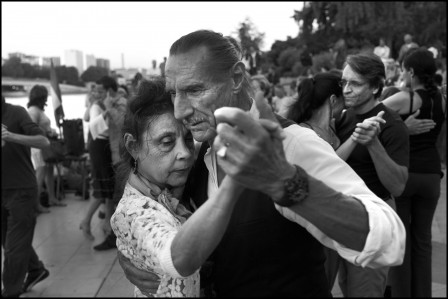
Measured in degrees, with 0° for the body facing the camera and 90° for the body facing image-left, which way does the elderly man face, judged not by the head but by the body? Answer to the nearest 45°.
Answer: approximately 45°

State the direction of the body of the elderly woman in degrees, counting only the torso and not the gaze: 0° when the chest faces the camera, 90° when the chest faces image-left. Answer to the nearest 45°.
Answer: approximately 315°

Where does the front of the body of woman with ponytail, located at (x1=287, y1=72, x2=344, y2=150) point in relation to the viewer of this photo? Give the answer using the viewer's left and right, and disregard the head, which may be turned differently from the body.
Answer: facing away from the viewer and to the right of the viewer

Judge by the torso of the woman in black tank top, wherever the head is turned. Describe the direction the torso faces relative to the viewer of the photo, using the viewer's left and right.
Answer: facing away from the viewer and to the left of the viewer

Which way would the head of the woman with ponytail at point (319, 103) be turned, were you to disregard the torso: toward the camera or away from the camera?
away from the camera

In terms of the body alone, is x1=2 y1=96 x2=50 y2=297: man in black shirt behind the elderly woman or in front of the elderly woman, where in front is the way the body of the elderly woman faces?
behind

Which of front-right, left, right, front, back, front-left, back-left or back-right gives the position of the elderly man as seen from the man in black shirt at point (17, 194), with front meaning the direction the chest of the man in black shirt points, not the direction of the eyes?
front-left

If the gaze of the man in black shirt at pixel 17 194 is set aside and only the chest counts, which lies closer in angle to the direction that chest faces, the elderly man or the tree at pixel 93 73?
the elderly man

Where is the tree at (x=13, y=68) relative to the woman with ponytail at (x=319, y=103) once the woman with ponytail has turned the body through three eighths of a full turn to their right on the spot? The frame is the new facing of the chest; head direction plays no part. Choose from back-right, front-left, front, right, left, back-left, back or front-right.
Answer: right

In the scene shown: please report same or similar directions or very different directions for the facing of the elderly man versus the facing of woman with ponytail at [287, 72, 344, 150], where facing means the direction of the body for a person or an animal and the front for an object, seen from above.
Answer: very different directions

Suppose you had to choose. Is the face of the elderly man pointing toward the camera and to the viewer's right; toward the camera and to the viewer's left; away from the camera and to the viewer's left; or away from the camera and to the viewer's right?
toward the camera and to the viewer's left
